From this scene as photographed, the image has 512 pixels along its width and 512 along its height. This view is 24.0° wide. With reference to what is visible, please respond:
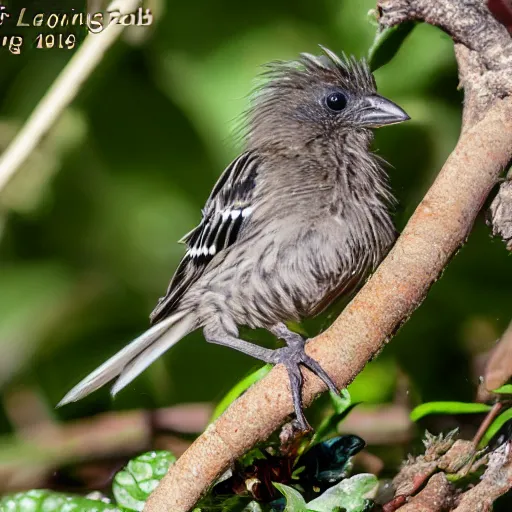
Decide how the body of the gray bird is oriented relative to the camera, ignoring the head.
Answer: to the viewer's right
